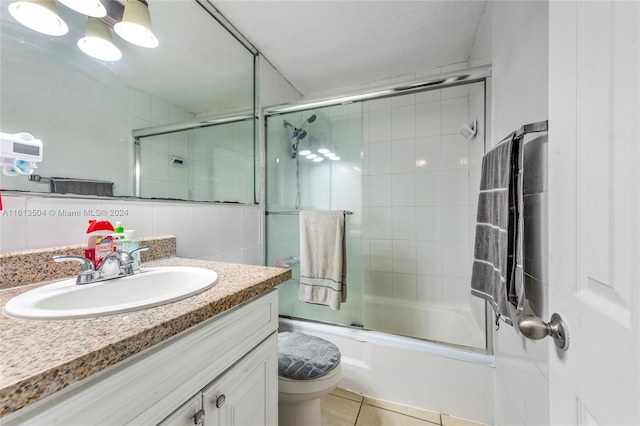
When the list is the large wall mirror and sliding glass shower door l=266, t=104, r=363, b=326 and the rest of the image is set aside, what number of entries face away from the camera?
0

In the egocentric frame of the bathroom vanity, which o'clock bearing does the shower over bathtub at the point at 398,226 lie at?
The shower over bathtub is roughly at 10 o'clock from the bathroom vanity.

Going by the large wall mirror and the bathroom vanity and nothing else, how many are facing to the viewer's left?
0

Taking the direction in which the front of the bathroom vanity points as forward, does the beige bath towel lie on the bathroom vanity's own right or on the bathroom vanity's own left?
on the bathroom vanity's own left

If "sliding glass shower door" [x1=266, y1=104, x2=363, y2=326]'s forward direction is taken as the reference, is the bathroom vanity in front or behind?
in front

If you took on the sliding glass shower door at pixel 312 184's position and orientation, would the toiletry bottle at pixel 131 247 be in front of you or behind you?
in front

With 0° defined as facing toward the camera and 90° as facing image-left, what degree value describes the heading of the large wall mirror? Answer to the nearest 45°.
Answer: approximately 315°

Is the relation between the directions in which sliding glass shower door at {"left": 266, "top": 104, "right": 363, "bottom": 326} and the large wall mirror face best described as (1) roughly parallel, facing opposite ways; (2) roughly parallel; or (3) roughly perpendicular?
roughly perpendicular
